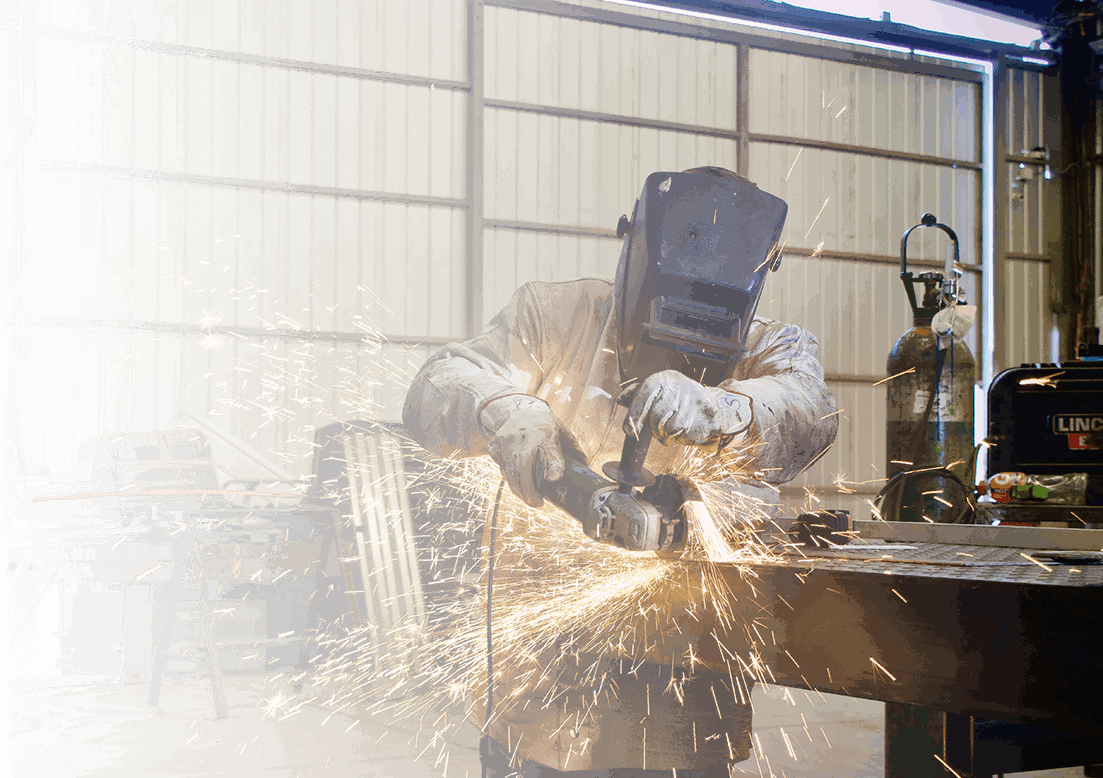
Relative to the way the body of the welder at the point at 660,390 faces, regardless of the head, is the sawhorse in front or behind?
behind

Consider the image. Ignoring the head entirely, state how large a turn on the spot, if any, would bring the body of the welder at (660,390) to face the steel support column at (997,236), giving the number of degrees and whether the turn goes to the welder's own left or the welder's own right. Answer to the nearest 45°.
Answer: approximately 135° to the welder's own left

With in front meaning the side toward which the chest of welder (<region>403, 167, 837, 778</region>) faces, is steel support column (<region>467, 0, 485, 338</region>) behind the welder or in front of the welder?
behind

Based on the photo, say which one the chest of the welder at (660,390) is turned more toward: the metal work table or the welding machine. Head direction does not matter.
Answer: the metal work table

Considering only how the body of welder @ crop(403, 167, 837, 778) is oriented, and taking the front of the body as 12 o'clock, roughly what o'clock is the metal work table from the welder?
The metal work table is roughly at 11 o'clock from the welder.

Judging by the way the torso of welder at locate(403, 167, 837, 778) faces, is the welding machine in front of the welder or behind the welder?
behind

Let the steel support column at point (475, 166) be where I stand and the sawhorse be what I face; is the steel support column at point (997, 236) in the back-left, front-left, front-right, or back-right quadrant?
back-left

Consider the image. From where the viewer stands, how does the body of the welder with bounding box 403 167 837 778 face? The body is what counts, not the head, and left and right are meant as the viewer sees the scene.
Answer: facing the viewer

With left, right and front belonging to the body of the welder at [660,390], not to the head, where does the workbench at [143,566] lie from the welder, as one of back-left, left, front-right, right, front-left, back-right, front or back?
back-right
